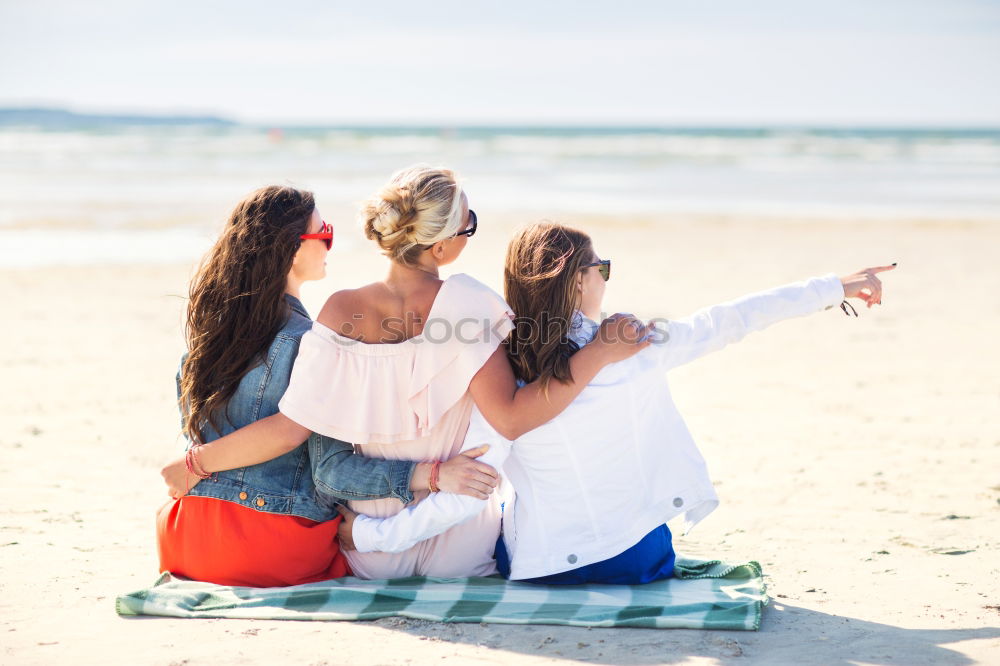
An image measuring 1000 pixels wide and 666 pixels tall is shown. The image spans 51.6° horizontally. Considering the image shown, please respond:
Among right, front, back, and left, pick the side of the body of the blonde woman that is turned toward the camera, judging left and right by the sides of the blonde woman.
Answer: back

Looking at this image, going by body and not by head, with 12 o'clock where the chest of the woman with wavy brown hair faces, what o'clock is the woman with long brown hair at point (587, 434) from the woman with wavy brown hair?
The woman with long brown hair is roughly at 2 o'clock from the woman with wavy brown hair.

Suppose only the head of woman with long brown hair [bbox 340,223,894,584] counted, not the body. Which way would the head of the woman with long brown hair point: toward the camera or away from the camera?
away from the camera

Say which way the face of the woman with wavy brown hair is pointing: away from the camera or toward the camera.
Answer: away from the camera

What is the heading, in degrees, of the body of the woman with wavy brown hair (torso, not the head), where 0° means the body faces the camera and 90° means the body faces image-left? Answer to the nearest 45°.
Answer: approximately 225°

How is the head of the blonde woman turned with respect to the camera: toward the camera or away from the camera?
away from the camera

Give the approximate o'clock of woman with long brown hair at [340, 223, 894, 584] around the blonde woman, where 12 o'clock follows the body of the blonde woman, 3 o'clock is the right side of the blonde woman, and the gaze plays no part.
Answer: The woman with long brown hair is roughly at 3 o'clock from the blonde woman.
